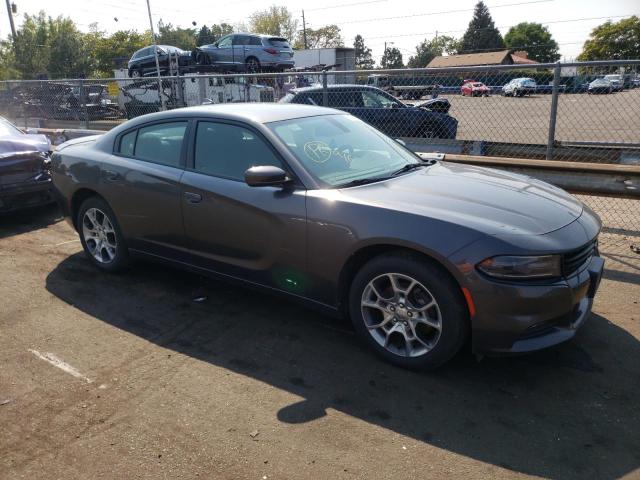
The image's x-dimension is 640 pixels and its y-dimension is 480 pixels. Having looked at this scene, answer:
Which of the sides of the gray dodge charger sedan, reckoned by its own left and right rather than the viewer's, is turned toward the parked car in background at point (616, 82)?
left

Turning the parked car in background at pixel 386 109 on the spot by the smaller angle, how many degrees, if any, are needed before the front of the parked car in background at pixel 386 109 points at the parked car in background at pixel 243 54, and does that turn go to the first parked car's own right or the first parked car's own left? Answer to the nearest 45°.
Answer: approximately 135° to the first parked car's own left

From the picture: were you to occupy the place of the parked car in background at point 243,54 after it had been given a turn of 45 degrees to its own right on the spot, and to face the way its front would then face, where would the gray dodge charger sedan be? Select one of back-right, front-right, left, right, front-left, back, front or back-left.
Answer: back

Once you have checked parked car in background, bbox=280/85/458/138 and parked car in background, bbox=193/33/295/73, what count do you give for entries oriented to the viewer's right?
1

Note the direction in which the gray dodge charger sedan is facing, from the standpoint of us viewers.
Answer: facing the viewer and to the right of the viewer

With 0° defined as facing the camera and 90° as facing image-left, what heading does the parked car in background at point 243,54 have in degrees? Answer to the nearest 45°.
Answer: approximately 135°

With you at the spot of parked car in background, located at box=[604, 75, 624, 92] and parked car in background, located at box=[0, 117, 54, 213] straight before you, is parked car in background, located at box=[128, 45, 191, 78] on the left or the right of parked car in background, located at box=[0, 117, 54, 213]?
right

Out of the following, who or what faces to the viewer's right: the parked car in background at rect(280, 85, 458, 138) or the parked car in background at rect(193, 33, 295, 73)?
the parked car in background at rect(280, 85, 458, 138)

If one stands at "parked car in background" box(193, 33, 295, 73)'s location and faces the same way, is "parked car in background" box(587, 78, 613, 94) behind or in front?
behind

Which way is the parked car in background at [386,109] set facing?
to the viewer's right

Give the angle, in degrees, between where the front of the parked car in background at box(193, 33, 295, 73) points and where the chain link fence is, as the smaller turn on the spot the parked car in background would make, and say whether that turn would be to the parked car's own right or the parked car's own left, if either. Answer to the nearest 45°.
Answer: approximately 135° to the parked car's own left

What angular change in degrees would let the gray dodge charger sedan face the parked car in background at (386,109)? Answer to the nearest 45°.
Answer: approximately 135° to its left

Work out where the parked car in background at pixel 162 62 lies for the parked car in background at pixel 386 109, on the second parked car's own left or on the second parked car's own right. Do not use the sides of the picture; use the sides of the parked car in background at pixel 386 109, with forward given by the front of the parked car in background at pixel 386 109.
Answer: on the second parked car's own left

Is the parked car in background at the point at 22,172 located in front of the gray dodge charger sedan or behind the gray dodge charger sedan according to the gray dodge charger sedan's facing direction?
behind
